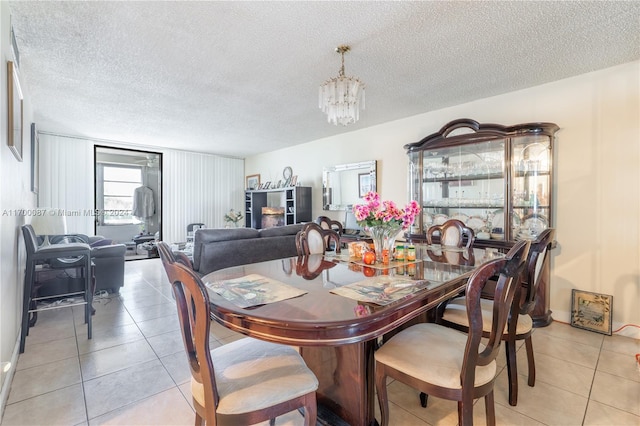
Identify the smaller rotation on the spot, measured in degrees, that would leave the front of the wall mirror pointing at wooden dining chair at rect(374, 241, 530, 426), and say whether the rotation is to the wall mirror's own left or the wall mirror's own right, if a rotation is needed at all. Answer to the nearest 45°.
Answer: approximately 45° to the wall mirror's own left

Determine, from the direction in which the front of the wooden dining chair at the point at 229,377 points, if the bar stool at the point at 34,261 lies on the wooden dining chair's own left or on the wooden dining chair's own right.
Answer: on the wooden dining chair's own left

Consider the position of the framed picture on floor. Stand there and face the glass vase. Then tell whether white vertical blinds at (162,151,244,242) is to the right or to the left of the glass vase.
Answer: right

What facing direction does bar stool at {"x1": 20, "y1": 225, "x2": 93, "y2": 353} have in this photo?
to the viewer's right

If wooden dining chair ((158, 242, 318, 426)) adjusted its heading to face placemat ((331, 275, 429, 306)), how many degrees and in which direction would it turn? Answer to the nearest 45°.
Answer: approximately 45° to its right

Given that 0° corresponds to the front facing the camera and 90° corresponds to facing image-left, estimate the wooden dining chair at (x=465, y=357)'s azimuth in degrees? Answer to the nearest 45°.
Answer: approximately 135°

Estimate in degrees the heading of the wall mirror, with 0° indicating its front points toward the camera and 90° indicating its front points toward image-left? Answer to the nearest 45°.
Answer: approximately 45°
